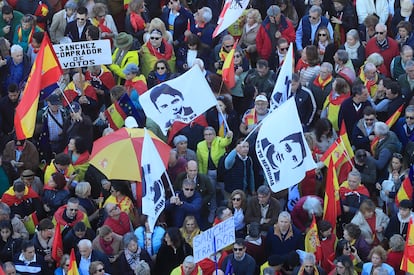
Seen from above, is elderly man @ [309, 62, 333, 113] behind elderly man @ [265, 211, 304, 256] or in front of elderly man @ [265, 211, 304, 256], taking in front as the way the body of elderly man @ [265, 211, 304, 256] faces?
behind

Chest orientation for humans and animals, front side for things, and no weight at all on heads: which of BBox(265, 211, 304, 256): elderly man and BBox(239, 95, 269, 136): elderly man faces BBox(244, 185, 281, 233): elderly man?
BBox(239, 95, 269, 136): elderly man

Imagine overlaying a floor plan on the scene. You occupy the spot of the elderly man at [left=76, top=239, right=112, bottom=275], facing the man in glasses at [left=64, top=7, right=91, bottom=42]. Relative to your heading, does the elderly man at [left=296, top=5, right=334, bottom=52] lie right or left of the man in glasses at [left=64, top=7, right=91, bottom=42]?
right

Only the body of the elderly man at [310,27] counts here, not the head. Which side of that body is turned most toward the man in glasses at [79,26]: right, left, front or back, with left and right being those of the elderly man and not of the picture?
right

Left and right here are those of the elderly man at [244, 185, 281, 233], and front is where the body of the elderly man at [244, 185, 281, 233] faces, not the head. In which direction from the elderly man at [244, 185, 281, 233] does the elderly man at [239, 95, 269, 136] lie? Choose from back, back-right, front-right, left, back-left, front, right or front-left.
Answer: back

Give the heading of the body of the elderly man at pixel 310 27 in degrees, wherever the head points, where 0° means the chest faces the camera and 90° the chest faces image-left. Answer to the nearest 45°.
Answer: approximately 0°

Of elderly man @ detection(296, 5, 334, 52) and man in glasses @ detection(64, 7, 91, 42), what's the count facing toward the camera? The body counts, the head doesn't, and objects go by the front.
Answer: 2

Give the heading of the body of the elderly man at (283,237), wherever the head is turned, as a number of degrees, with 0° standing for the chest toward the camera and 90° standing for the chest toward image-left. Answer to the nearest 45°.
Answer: approximately 0°

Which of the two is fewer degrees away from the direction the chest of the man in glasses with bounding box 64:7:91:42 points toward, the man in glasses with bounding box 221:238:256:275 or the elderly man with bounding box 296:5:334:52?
the man in glasses

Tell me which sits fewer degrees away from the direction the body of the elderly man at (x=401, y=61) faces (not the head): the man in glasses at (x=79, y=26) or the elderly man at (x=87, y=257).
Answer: the elderly man
